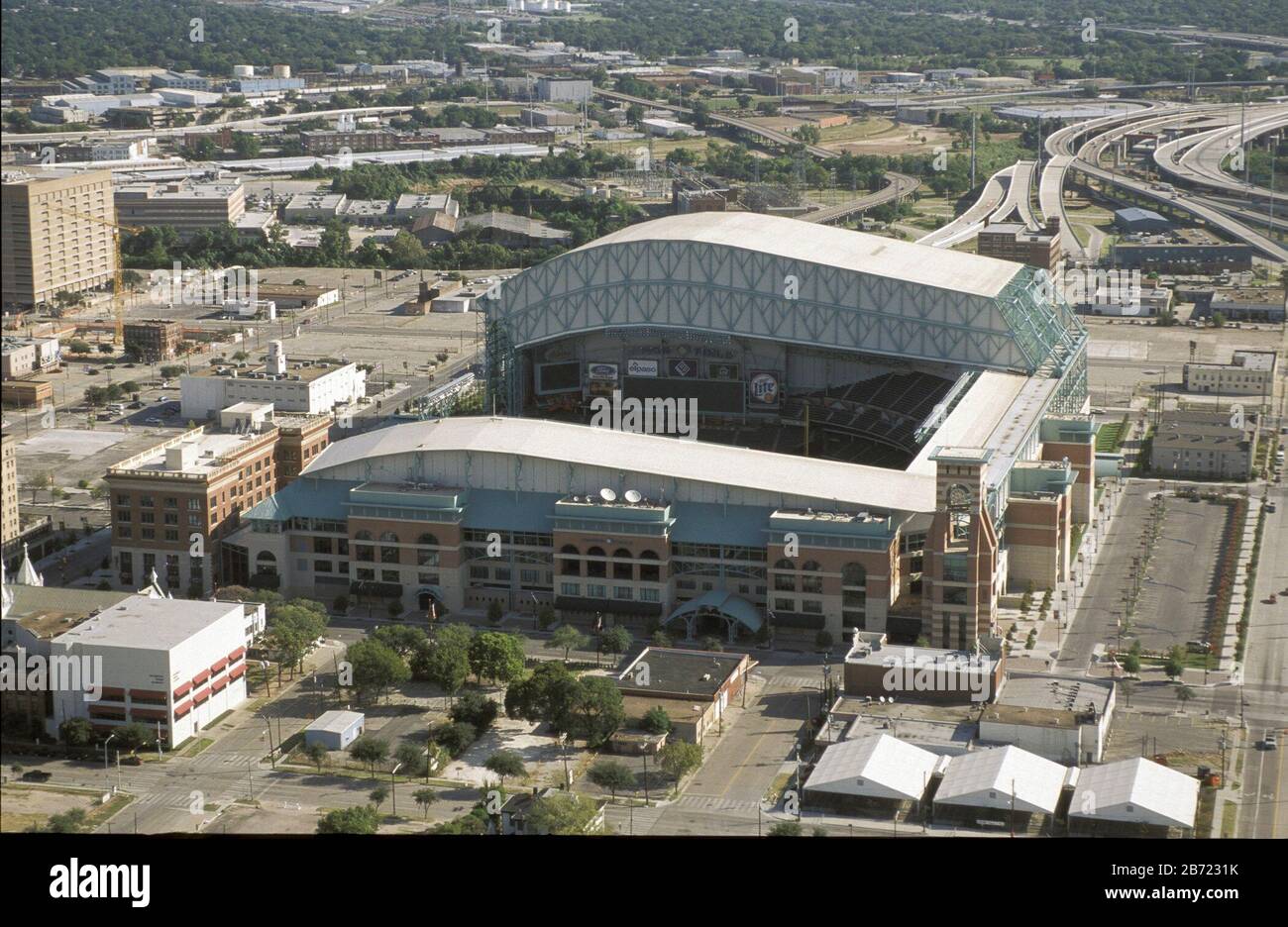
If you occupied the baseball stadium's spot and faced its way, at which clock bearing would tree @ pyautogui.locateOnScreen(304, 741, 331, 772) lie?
The tree is roughly at 1 o'clock from the baseball stadium.

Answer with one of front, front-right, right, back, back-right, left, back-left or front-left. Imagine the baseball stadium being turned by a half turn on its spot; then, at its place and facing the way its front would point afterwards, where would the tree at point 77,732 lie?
back-left

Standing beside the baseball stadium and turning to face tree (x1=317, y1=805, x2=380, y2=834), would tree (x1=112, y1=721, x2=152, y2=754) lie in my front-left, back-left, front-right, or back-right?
front-right

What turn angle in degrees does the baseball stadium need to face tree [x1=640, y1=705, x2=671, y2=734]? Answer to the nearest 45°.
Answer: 0° — it already faces it

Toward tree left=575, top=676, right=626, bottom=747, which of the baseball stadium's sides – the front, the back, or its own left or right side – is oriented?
front

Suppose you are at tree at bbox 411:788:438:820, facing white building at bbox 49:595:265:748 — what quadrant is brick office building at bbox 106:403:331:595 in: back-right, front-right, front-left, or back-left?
front-right

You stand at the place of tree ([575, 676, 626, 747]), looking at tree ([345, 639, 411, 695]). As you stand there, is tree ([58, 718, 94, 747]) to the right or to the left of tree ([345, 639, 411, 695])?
left

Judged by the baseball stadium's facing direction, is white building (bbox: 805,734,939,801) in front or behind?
in front

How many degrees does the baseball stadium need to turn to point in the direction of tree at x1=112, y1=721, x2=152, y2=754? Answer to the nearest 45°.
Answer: approximately 45° to its right

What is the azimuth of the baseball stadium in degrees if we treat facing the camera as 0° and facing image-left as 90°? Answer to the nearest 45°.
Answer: approximately 0°

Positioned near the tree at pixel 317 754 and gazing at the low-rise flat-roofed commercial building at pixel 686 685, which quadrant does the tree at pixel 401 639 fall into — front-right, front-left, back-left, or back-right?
front-left

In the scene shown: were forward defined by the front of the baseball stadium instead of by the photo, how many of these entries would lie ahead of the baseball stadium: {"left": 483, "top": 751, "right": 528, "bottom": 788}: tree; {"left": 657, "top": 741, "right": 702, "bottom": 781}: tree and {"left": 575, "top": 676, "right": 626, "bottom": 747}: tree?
3

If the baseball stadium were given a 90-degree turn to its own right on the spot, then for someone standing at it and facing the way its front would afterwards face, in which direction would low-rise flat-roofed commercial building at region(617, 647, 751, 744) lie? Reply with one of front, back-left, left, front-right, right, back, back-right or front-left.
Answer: left

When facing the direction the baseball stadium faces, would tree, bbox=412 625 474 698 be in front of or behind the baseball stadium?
in front

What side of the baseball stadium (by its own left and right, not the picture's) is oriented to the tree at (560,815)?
front
